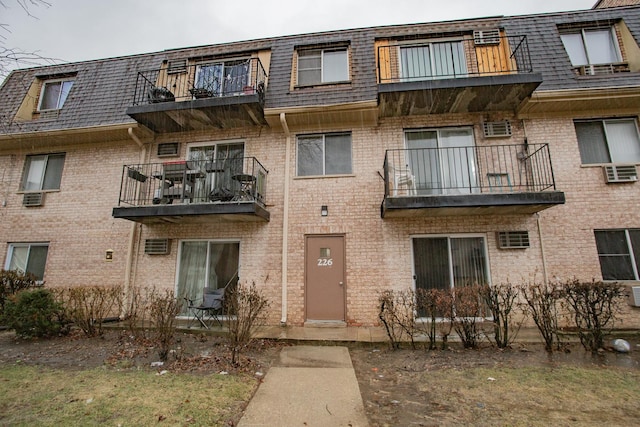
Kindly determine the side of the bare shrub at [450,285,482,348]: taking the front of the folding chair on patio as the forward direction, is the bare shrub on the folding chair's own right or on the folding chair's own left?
on the folding chair's own left

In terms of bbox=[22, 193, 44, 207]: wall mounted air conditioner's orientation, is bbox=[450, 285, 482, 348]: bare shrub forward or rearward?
forward

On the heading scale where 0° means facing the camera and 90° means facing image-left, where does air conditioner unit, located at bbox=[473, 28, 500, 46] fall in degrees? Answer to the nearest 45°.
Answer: approximately 0°

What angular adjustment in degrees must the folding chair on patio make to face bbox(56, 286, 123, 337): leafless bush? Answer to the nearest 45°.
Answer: approximately 45° to its right

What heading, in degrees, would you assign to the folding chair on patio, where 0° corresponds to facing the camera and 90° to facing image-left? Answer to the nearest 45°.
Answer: approximately 45°

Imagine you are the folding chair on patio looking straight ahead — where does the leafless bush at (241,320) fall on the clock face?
The leafless bush is roughly at 10 o'clock from the folding chair on patio.

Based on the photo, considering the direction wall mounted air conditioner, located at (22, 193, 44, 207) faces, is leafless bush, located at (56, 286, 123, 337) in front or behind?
in front

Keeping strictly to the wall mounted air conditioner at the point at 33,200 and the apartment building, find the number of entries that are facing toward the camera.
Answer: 2

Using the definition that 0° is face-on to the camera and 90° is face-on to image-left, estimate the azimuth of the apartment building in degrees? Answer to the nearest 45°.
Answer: approximately 0°

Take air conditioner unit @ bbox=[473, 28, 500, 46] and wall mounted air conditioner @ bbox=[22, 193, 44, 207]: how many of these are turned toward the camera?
2

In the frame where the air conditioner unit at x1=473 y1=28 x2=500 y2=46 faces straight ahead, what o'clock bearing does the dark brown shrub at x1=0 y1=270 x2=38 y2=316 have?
The dark brown shrub is roughly at 2 o'clock from the air conditioner unit.

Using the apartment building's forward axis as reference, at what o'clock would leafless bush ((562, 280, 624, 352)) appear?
The leafless bush is roughly at 10 o'clock from the apartment building.

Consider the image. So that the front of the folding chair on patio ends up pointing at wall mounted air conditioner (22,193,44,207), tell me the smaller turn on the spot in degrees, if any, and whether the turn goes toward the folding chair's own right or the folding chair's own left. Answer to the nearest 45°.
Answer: approximately 90° to the folding chair's own right
